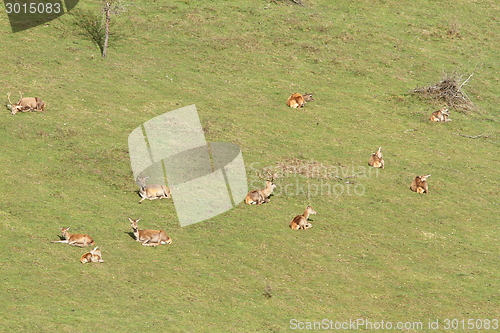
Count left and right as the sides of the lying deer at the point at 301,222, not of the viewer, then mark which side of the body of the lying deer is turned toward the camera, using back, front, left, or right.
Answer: right

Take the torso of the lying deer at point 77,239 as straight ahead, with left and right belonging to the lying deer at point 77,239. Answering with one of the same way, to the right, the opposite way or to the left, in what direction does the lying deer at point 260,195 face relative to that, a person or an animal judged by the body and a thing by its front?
the opposite way

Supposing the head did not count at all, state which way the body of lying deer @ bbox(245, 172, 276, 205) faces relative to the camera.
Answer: to the viewer's right

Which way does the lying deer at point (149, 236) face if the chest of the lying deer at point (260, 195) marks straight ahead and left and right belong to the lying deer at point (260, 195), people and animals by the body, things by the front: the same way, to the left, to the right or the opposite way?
the opposite way

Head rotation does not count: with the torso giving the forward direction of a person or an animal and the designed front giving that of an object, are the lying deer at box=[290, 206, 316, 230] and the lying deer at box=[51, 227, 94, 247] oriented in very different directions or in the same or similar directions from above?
very different directions

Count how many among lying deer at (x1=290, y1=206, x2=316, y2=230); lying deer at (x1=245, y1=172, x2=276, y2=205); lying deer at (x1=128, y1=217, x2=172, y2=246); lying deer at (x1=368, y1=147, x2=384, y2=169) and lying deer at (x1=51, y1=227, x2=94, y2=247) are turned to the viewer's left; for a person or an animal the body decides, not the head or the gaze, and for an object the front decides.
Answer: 2

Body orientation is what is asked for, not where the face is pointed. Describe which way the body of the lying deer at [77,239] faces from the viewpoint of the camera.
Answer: to the viewer's left

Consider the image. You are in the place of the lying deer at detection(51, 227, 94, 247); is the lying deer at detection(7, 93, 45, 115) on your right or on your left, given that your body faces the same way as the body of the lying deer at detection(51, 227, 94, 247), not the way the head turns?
on your right
